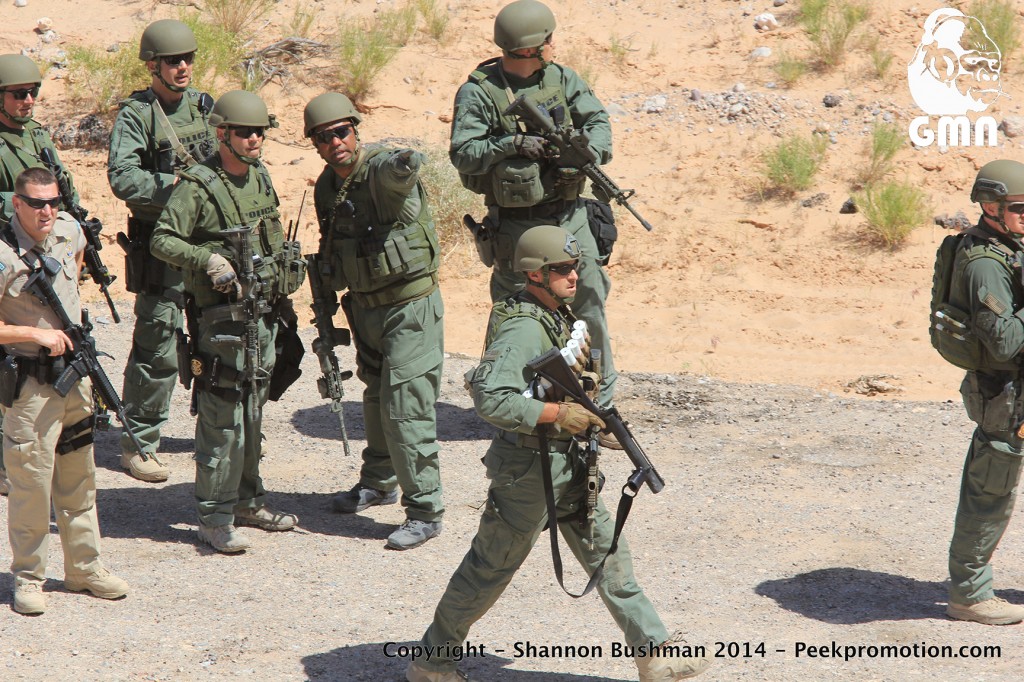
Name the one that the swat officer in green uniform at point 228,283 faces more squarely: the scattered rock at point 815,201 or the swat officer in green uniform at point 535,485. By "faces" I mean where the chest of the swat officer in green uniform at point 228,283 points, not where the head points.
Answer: the swat officer in green uniform

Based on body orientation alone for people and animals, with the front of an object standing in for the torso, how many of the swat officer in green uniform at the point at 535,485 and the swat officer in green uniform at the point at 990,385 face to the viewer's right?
2

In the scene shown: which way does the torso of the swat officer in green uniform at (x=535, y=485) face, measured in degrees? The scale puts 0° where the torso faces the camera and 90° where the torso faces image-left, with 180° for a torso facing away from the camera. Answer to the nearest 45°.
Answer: approximately 270°

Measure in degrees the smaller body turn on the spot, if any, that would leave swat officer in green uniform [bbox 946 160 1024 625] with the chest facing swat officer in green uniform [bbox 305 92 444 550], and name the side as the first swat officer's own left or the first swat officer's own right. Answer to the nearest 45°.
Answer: approximately 180°

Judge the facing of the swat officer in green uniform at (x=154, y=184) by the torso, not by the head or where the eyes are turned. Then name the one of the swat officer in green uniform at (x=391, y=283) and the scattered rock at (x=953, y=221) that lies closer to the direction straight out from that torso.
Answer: the swat officer in green uniform

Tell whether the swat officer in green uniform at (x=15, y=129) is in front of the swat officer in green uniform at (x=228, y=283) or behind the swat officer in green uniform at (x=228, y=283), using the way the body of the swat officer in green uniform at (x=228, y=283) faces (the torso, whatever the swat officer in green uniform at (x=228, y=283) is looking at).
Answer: behind

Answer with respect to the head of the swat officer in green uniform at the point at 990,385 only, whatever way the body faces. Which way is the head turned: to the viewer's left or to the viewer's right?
to the viewer's right

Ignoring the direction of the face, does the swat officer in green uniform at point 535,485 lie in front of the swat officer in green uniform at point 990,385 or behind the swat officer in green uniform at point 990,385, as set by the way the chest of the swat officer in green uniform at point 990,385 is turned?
behind

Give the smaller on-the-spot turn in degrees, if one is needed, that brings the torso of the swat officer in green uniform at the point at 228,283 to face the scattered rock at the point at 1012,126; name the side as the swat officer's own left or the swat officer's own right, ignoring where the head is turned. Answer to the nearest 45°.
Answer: approximately 90° to the swat officer's own left

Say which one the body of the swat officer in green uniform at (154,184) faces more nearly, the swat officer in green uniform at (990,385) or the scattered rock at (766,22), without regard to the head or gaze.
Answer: the swat officer in green uniform

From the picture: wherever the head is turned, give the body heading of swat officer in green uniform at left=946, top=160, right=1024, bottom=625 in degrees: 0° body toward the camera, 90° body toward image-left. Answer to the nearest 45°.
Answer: approximately 270°
